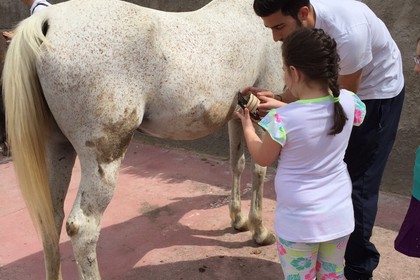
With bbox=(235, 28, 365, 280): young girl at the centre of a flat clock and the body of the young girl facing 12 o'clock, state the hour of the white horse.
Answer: The white horse is roughly at 11 o'clock from the young girl.

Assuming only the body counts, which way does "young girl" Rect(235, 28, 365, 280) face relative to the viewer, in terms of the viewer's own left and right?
facing away from the viewer and to the left of the viewer

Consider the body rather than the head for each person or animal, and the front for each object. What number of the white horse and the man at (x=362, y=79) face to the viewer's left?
1

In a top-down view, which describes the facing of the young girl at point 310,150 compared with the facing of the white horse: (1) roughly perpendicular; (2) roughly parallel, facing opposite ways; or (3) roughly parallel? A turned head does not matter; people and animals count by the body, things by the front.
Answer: roughly perpendicular

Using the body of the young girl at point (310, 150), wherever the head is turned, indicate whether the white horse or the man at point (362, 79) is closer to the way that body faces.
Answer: the white horse

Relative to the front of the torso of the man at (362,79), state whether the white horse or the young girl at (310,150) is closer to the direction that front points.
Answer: the white horse

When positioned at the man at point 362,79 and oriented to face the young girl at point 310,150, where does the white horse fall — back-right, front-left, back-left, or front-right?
front-right

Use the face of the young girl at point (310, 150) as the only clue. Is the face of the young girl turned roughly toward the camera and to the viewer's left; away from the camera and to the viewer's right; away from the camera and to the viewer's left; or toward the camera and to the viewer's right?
away from the camera and to the viewer's left

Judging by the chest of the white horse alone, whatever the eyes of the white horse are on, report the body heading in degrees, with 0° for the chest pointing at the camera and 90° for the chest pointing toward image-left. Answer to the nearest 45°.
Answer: approximately 225°

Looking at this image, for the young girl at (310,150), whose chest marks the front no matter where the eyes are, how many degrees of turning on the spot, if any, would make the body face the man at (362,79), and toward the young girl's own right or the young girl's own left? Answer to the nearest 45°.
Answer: approximately 45° to the young girl's own right

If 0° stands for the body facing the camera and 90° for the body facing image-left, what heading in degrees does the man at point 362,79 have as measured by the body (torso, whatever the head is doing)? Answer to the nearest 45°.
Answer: approximately 90°

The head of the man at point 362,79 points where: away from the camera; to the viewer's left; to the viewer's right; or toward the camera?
to the viewer's left

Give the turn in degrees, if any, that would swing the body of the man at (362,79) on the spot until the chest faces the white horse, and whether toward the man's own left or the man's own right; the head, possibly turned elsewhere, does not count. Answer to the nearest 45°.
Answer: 0° — they already face it

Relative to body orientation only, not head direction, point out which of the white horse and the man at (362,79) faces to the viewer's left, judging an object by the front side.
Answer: the man
